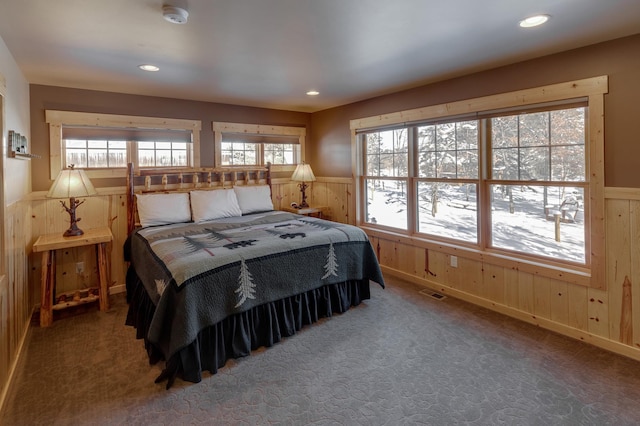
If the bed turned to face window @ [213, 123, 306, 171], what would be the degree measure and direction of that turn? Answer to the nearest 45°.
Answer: approximately 135° to its left

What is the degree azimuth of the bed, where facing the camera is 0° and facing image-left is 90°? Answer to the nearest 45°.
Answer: approximately 315°

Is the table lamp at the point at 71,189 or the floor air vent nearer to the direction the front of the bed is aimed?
the floor air vent

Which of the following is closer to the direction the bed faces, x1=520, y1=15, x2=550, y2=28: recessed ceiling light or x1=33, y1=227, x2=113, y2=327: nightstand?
the recessed ceiling light
